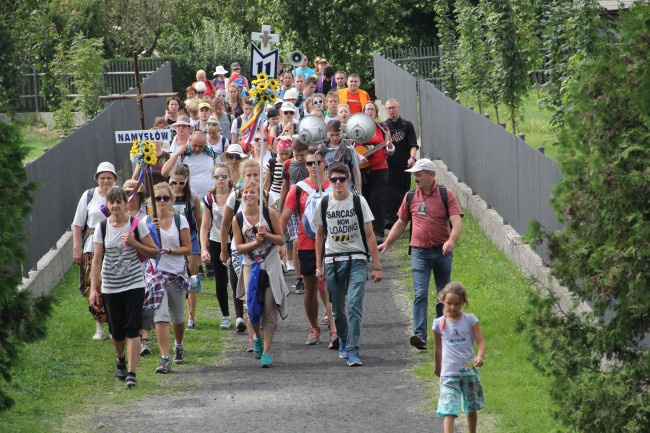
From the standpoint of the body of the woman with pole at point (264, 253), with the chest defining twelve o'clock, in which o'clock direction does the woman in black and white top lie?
The woman in black and white top is roughly at 2 o'clock from the woman with pole.

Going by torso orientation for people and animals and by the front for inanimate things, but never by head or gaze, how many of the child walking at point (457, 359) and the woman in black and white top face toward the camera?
2

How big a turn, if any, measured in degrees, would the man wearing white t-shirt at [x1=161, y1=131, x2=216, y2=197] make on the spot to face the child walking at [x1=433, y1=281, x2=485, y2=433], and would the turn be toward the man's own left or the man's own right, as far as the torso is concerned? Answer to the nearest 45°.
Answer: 0° — they already face them

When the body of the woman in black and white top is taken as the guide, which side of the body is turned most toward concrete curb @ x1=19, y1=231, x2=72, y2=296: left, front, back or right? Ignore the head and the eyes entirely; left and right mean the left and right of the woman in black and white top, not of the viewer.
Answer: back

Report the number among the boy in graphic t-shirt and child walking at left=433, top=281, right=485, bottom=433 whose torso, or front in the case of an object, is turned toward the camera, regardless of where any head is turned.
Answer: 2

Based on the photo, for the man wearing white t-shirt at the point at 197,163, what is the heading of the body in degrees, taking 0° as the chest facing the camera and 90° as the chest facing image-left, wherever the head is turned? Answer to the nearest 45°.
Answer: approximately 0°

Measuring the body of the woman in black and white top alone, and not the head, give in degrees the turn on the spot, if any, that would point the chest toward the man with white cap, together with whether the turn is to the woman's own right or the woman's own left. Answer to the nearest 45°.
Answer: approximately 90° to the woman's own left

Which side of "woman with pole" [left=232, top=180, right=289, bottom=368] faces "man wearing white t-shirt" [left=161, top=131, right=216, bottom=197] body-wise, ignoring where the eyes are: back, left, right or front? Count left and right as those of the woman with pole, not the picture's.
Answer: back

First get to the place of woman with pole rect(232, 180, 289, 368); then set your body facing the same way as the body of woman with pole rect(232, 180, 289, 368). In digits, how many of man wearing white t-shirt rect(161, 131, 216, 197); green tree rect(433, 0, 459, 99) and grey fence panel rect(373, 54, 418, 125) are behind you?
3

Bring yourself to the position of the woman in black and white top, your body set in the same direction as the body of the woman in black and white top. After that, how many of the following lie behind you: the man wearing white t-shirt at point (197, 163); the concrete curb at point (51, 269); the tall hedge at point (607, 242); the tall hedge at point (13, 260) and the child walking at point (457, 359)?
2

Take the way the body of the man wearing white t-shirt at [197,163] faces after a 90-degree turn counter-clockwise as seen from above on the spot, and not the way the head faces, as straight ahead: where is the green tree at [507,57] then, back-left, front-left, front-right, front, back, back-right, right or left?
front-left

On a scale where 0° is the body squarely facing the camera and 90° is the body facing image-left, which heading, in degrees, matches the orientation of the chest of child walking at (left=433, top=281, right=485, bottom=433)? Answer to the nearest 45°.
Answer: approximately 0°
